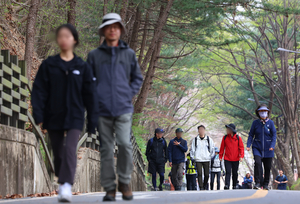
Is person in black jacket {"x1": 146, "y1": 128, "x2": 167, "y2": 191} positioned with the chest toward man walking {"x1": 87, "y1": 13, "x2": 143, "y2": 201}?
yes

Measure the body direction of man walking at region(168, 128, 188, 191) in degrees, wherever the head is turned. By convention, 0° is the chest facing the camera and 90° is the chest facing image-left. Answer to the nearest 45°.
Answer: approximately 0°

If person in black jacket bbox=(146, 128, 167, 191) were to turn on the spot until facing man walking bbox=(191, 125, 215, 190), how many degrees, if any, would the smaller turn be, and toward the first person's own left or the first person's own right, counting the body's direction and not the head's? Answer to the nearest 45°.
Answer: approximately 45° to the first person's own left

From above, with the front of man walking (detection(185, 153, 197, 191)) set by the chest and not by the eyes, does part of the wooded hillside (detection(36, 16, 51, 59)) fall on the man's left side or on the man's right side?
on the man's right side

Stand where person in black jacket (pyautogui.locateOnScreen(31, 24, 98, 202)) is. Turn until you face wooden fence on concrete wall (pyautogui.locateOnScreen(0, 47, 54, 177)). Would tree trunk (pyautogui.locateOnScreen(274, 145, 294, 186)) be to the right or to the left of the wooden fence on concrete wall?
right

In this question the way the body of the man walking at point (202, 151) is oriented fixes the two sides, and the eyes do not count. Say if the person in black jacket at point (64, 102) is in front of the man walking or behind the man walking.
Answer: in front
